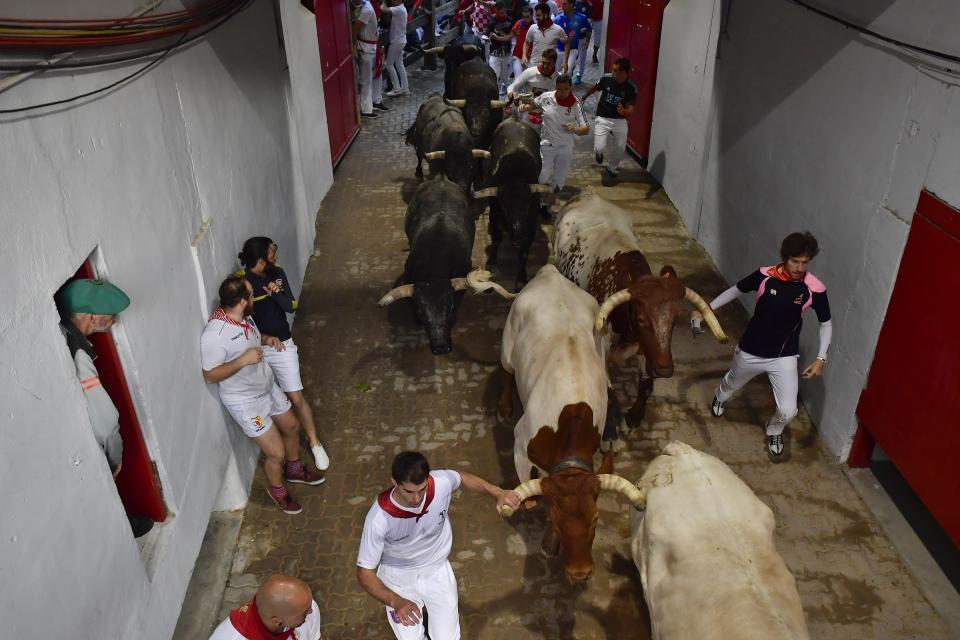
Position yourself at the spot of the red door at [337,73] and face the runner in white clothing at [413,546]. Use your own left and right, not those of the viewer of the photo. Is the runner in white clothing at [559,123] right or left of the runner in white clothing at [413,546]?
left

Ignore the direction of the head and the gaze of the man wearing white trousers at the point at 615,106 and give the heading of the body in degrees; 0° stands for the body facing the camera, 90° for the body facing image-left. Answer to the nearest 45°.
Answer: approximately 0°

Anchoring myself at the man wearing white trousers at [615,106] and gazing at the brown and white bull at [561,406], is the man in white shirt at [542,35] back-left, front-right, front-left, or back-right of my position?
back-right

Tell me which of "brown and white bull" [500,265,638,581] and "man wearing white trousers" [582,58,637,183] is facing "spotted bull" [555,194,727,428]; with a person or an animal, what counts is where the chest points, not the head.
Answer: the man wearing white trousers

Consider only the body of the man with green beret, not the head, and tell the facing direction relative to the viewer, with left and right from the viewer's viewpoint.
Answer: facing to the right of the viewer

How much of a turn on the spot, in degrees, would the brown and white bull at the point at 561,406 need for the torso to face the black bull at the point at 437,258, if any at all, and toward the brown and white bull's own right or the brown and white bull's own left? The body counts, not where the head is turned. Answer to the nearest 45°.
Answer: approximately 135° to the brown and white bull's own right

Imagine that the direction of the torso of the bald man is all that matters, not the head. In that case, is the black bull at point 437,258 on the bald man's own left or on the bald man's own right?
on the bald man's own left
